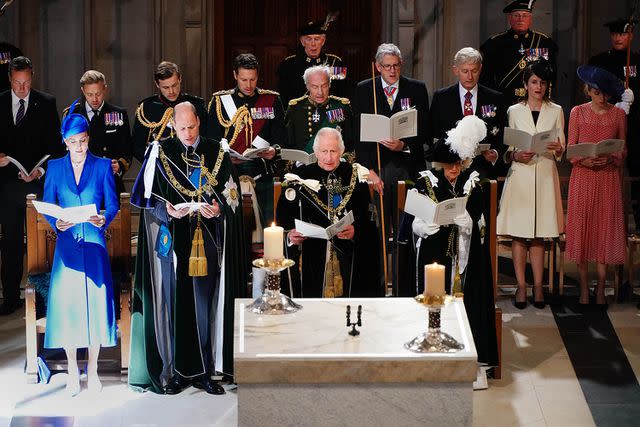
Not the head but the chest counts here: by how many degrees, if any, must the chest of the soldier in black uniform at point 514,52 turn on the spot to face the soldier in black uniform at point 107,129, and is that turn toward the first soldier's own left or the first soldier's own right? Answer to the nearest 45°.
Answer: approximately 45° to the first soldier's own right

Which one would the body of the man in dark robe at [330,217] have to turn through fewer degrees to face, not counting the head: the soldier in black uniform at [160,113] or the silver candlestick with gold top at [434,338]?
the silver candlestick with gold top

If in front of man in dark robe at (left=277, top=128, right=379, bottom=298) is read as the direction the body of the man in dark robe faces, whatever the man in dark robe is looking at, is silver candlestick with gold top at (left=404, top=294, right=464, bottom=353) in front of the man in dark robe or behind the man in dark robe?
in front

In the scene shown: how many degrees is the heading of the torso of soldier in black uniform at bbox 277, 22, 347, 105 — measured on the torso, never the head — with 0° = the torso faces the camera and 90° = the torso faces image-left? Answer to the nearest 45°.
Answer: approximately 0°

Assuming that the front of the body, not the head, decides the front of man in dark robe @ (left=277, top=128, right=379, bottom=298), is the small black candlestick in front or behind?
in front

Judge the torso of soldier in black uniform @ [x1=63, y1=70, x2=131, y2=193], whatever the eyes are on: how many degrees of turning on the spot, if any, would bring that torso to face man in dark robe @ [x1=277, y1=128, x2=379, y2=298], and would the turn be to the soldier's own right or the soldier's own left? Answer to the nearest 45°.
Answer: approximately 45° to the soldier's own left

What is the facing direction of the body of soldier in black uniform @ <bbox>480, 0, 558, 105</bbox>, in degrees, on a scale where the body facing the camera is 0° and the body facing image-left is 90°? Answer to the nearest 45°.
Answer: approximately 0°
